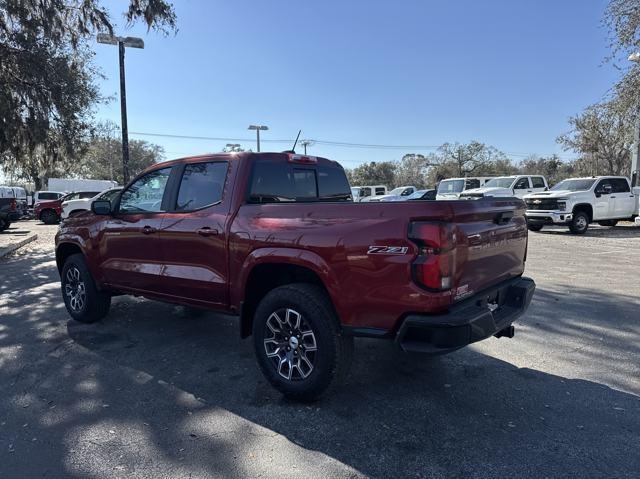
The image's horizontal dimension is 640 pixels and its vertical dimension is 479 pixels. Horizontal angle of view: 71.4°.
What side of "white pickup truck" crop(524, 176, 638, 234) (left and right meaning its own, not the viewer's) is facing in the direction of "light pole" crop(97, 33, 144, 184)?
front

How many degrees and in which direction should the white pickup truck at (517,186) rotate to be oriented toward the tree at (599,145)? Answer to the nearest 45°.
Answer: approximately 135° to its right

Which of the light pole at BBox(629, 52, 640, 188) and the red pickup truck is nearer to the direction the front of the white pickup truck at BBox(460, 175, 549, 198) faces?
the red pickup truck

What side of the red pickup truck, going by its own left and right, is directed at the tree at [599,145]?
right

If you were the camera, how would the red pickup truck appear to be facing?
facing away from the viewer and to the left of the viewer

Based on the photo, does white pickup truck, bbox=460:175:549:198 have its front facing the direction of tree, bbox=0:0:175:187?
yes

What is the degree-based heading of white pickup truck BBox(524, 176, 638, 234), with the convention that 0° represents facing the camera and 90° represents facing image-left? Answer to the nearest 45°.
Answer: approximately 45°

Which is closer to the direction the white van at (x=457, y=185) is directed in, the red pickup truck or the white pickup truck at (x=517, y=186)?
the red pickup truck

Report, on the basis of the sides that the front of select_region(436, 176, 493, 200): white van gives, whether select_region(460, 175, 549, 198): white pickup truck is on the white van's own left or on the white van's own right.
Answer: on the white van's own left

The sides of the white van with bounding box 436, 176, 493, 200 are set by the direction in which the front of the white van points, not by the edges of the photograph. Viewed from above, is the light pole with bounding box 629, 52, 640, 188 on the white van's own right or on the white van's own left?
on the white van's own left

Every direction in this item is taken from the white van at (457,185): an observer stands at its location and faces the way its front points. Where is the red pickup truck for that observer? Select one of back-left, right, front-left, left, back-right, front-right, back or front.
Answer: front-left

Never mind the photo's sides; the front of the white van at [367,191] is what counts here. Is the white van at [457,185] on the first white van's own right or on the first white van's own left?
on the first white van's own left

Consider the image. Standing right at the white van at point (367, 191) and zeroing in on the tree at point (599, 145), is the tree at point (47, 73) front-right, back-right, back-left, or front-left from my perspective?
back-right

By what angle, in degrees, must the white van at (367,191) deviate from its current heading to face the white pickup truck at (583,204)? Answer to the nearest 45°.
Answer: approximately 90° to its left
